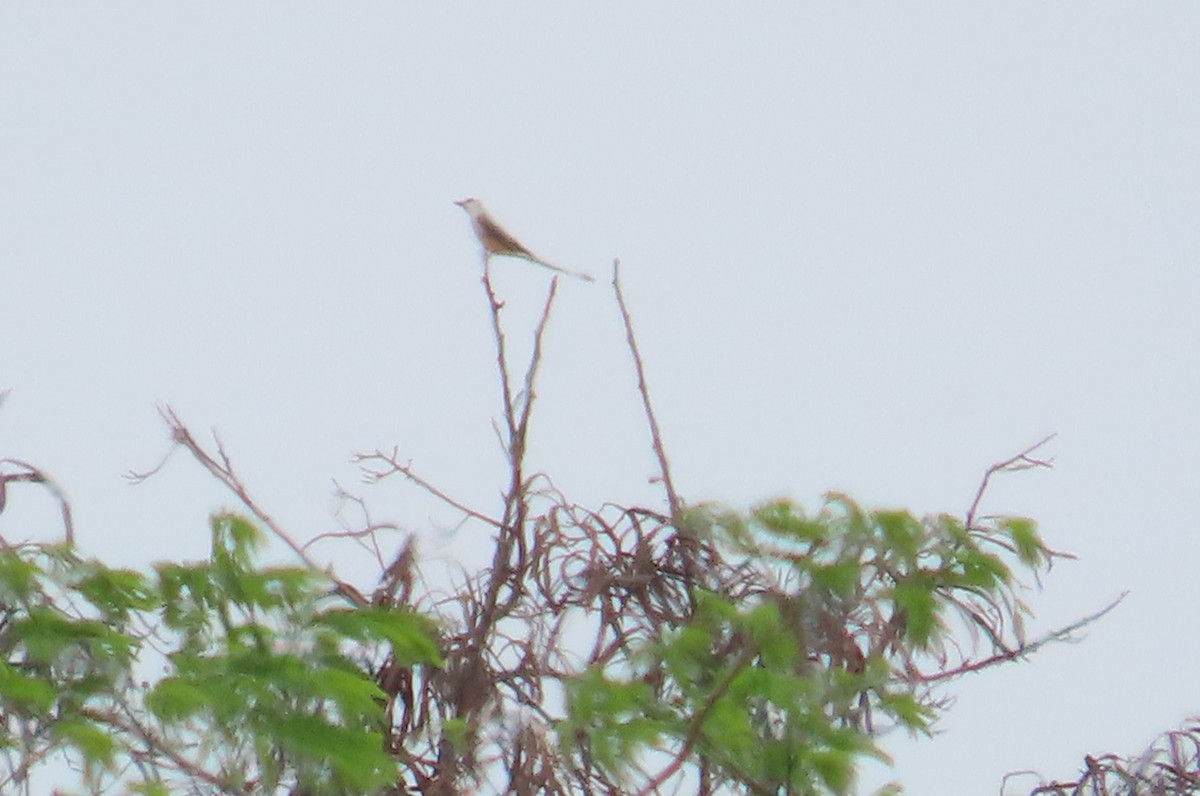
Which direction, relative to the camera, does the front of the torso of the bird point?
to the viewer's left
